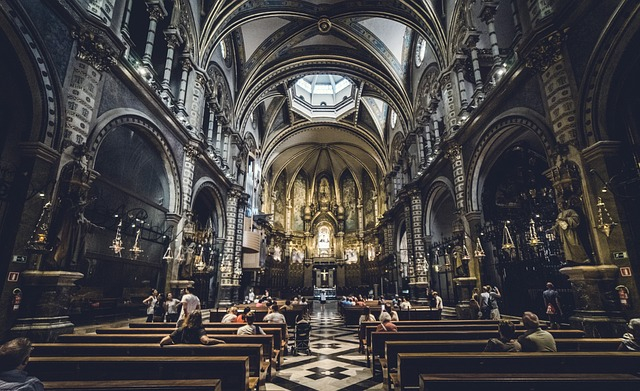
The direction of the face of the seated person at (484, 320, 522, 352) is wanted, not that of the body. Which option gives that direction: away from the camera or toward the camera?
away from the camera

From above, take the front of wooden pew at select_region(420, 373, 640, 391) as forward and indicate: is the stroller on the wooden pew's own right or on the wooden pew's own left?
on the wooden pew's own left

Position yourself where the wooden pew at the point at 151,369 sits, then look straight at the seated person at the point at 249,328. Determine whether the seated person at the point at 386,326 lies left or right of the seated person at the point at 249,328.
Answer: right

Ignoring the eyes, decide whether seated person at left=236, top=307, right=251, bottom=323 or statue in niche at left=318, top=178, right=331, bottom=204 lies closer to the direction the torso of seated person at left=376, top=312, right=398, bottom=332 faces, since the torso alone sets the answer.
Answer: the statue in niche

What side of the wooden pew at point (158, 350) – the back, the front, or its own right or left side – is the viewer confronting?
back

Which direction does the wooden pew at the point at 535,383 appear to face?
away from the camera

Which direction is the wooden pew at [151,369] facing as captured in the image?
away from the camera

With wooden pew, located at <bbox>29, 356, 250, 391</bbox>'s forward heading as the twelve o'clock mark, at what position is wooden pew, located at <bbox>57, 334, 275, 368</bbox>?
wooden pew, located at <bbox>57, 334, 275, 368</bbox> is roughly at 12 o'clock from wooden pew, located at <bbox>29, 356, 250, 391</bbox>.

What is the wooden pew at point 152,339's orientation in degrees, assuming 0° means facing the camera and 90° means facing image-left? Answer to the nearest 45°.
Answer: approximately 180°

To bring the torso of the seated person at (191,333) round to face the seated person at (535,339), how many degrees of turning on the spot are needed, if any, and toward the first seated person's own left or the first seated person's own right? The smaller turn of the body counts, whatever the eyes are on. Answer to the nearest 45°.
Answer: approximately 135° to the first seated person's own right

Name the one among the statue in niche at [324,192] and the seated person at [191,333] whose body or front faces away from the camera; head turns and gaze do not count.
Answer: the seated person

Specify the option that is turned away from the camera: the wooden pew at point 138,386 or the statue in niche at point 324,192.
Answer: the wooden pew

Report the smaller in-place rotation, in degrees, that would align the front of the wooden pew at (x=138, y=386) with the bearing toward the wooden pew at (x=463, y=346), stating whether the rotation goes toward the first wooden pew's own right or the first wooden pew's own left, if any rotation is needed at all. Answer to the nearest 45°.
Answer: approximately 90° to the first wooden pew's own right
